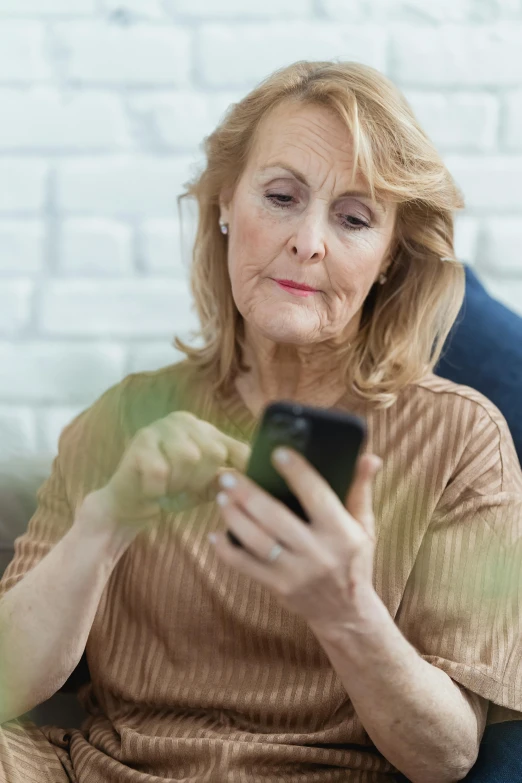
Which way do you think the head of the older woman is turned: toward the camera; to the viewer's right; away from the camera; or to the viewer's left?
toward the camera

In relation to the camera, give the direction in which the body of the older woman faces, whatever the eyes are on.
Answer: toward the camera
